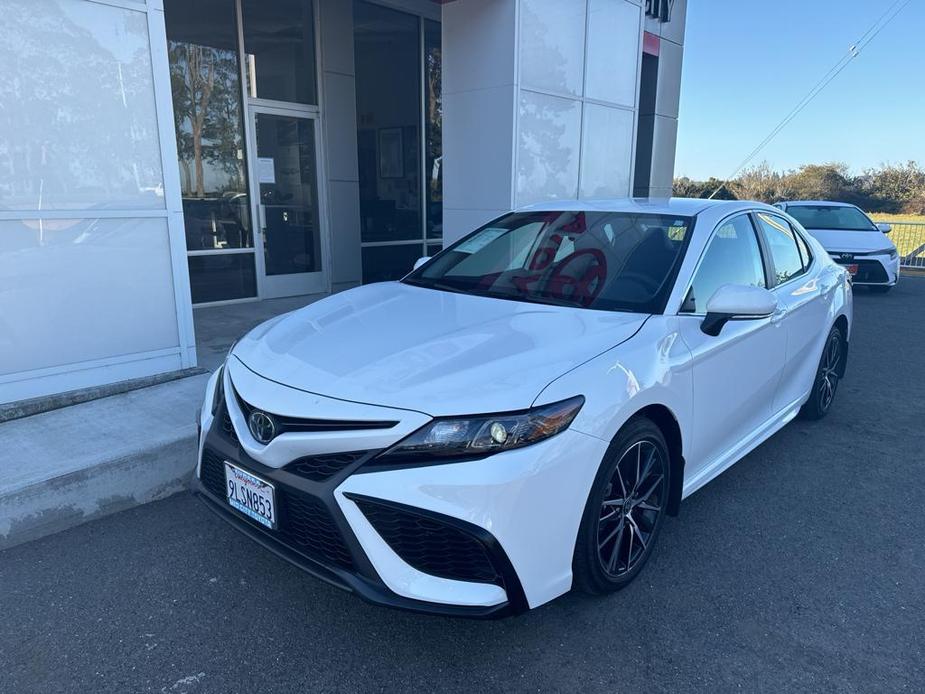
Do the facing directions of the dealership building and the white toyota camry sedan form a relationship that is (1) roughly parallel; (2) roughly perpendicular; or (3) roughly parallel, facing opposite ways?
roughly perpendicular

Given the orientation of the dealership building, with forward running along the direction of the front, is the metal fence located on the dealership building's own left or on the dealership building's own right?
on the dealership building's own left

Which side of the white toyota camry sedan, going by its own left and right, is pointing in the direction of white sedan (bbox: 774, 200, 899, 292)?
back

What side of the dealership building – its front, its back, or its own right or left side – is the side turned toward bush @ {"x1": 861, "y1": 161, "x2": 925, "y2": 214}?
left

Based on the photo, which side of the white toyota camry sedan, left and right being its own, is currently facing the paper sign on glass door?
right

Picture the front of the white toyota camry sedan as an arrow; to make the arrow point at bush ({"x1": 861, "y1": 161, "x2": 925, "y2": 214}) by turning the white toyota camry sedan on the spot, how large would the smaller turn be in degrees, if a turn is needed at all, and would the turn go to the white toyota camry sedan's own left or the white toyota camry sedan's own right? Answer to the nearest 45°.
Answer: approximately 180°

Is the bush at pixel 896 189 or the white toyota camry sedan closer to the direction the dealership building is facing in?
the white toyota camry sedan

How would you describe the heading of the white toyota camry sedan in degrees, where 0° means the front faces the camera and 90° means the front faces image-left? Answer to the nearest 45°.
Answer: approximately 45°

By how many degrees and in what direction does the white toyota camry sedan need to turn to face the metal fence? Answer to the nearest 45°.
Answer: approximately 180°

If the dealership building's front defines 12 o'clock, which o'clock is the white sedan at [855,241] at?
The white sedan is roughly at 10 o'clock from the dealership building.

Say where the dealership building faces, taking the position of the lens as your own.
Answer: facing the viewer and to the right of the viewer

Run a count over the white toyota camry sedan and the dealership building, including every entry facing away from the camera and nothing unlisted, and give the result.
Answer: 0
